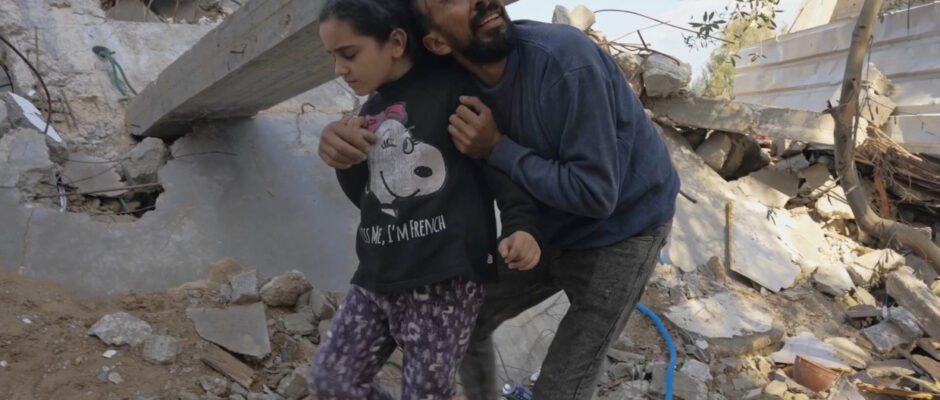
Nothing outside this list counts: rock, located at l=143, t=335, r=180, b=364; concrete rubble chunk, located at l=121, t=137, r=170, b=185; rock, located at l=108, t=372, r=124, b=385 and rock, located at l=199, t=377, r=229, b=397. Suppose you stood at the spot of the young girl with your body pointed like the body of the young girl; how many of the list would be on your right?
4

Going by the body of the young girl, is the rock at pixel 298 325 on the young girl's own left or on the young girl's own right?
on the young girl's own right

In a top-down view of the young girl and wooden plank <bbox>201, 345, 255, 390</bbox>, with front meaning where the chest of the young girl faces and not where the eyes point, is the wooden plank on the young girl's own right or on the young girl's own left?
on the young girl's own right

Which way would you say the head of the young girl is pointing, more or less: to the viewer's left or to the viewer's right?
to the viewer's left

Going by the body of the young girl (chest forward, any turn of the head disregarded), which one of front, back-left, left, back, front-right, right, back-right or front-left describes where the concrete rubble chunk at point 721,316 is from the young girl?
back

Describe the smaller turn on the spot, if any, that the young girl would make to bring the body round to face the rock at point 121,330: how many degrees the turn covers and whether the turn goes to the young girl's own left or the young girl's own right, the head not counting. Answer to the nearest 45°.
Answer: approximately 90° to the young girl's own right

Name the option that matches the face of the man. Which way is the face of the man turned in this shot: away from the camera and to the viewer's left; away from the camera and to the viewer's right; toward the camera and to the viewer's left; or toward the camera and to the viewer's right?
toward the camera and to the viewer's right

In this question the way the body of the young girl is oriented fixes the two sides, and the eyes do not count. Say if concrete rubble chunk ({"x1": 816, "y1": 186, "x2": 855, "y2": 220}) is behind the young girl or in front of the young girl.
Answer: behind

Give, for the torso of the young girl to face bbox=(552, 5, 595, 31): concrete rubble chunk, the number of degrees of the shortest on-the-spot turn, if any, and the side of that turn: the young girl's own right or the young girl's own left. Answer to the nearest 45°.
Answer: approximately 135° to the young girl's own right

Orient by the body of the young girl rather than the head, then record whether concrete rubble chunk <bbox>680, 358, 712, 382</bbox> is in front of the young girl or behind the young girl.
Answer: behind

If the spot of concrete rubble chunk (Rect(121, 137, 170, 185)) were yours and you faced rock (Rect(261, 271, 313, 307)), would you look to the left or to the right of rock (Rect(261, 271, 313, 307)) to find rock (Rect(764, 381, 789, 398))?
left

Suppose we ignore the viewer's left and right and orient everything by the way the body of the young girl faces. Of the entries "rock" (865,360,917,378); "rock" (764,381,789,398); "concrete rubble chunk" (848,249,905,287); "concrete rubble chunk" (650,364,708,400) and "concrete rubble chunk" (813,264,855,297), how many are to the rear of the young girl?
5

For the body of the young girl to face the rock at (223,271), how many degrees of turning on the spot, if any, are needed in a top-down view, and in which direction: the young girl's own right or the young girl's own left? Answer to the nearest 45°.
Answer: approximately 90° to the young girl's own right

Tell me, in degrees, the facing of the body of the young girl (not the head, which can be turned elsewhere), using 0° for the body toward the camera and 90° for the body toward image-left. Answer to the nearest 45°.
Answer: approximately 45°

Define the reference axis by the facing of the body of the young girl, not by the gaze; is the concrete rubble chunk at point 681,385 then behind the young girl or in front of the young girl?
behind

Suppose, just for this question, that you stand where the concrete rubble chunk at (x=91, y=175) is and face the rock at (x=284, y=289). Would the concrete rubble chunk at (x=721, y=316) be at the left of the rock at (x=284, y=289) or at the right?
left
